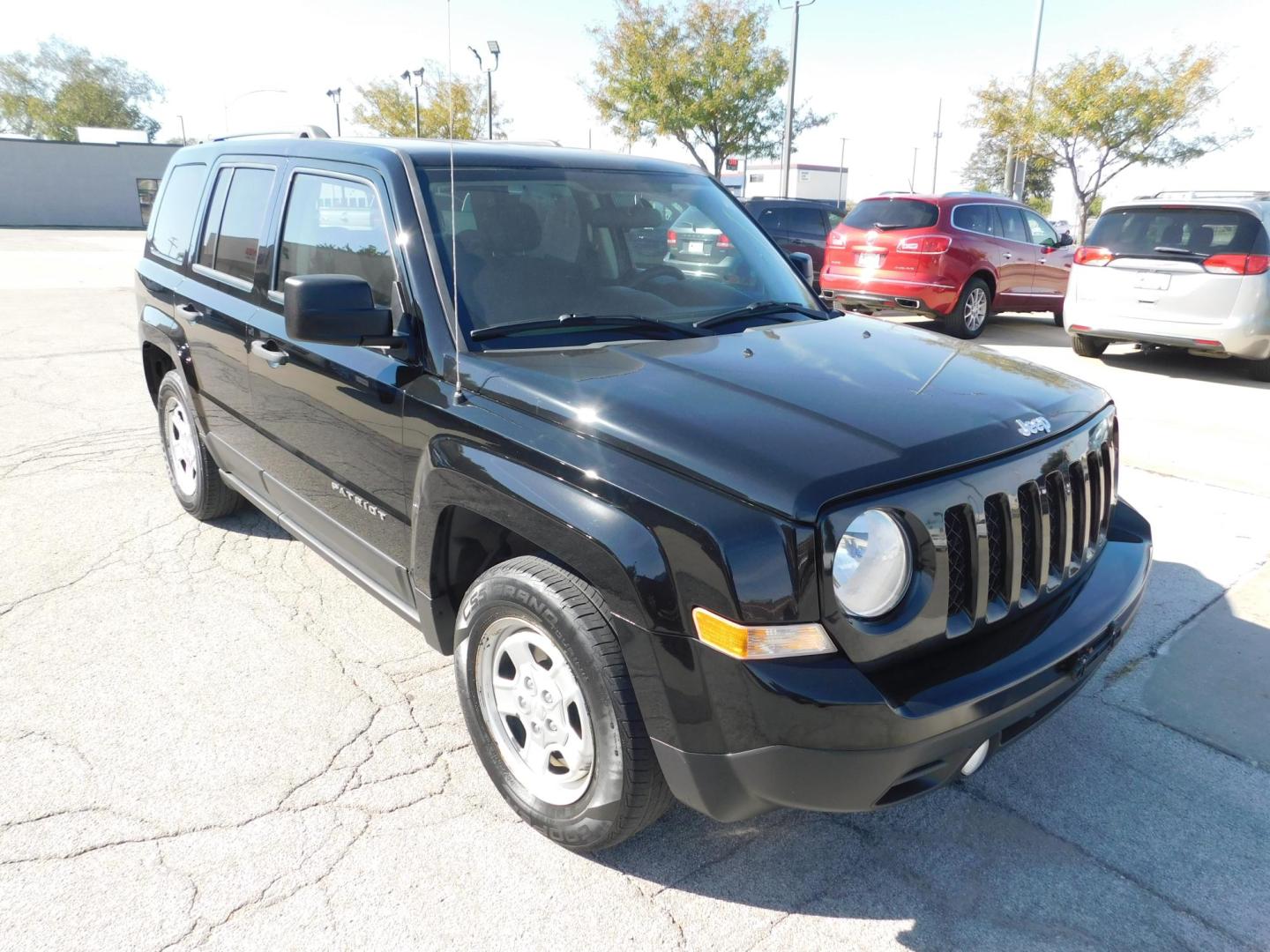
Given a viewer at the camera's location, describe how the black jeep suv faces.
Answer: facing the viewer and to the right of the viewer

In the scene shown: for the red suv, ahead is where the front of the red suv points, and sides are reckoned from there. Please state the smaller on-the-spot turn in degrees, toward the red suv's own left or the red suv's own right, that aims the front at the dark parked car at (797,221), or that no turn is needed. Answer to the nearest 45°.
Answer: approximately 90° to the red suv's own left

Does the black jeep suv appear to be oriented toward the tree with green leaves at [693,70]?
no

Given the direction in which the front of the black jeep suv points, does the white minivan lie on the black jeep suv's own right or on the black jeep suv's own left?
on the black jeep suv's own left

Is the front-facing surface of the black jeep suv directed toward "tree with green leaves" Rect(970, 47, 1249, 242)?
no

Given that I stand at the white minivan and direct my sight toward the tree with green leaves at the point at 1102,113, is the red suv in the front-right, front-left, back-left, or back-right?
front-left

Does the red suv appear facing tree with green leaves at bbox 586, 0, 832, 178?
no

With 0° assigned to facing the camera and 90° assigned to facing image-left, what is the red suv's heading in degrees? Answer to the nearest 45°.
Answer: approximately 225°

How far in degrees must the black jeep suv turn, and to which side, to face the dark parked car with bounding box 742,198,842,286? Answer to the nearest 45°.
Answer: approximately 135° to its left
